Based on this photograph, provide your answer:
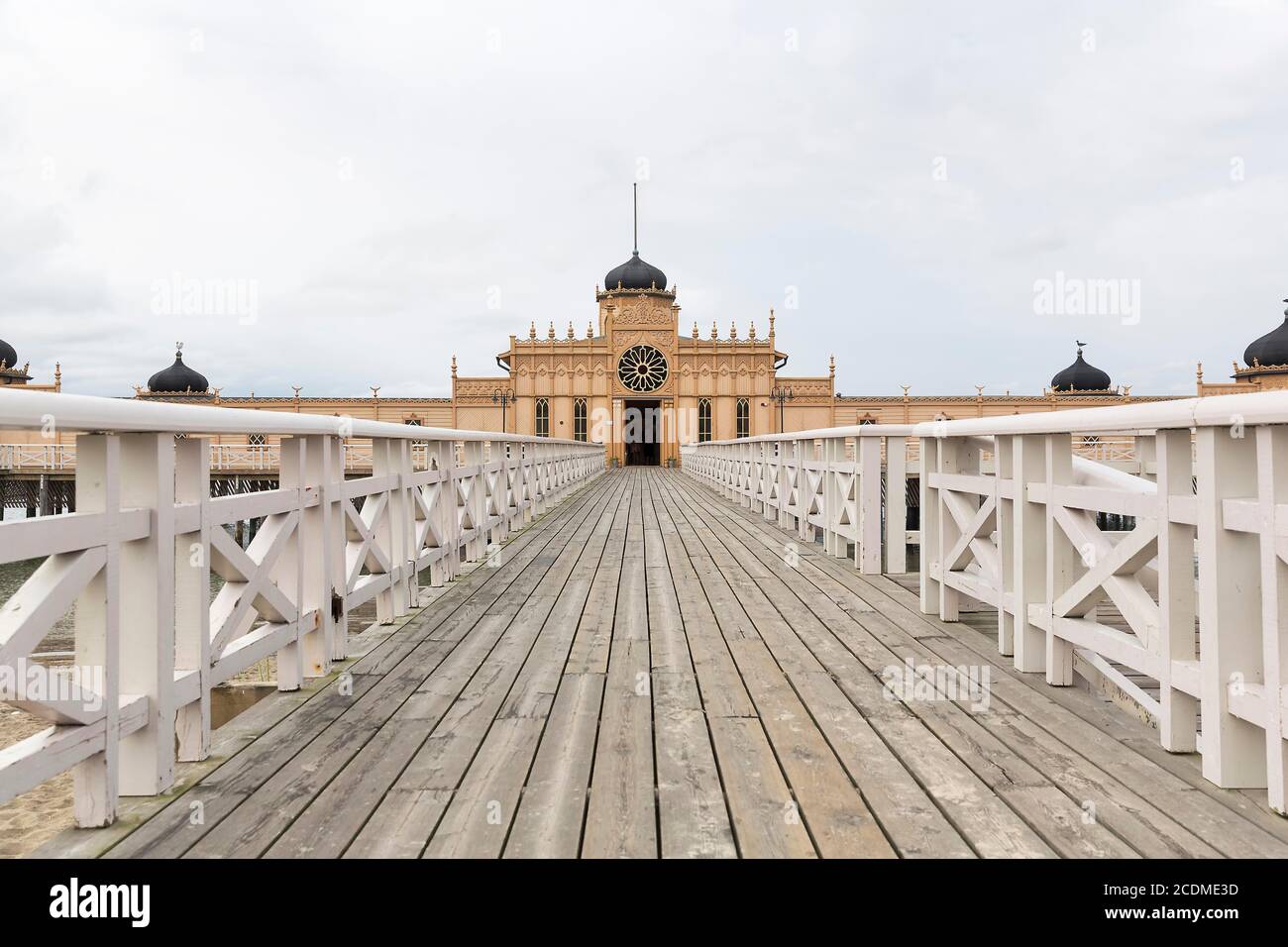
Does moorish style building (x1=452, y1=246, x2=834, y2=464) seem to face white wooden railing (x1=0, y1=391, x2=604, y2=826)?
yes

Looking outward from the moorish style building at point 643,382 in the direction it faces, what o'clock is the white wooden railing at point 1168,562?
The white wooden railing is roughly at 12 o'clock from the moorish style building.

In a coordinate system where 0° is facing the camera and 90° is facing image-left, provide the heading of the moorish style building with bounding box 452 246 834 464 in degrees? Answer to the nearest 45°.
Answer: approximately 0°

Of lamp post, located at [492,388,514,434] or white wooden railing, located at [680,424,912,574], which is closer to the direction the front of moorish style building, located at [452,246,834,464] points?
the white wooden railing

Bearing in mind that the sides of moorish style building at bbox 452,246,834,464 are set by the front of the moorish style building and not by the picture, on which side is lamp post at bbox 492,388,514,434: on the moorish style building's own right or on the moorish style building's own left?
on the moorish style building's own right

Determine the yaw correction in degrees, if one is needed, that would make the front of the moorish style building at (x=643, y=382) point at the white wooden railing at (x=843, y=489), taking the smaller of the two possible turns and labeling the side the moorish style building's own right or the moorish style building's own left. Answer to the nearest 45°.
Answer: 0° — it already faces it

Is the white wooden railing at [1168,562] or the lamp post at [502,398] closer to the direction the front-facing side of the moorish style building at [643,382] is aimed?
the white wooden railing
